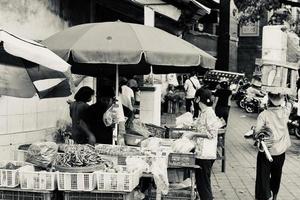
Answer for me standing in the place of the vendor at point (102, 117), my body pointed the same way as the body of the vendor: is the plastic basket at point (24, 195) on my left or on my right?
on my right

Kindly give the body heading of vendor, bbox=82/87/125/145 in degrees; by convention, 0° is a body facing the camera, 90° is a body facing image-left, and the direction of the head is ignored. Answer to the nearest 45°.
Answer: approximately 315°

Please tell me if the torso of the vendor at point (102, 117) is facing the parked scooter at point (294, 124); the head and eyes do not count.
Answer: no

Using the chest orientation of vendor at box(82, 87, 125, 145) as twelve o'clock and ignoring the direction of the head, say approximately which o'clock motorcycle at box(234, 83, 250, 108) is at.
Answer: The motorcycle is roughly at 8 o'clock from the vendor.

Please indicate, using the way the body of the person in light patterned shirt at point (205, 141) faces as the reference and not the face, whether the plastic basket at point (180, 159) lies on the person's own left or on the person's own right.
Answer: on the person's own left

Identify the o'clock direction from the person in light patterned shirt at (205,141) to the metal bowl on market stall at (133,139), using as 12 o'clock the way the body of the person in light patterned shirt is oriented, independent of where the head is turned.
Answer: The metal bowl on market stall is roughly at 12 o'clock from the person in light patterned shirt.

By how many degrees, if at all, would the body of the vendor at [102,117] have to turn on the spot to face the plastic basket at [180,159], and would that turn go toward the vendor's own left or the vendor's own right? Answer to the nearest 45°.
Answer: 0° — they already face it

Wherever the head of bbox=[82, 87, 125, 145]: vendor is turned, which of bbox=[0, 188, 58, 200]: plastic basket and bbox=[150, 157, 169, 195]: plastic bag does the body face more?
the plastic bag

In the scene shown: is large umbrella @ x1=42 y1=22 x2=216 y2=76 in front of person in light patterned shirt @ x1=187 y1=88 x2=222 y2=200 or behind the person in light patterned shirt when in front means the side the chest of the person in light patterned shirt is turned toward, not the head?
in front

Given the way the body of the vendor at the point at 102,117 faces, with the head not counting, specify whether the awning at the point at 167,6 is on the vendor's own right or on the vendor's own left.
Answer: on the vendor's own left

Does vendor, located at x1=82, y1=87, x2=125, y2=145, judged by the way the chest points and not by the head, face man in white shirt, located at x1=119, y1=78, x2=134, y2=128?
no

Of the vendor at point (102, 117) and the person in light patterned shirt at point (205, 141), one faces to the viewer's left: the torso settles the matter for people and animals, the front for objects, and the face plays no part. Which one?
the person in light patterned shirt

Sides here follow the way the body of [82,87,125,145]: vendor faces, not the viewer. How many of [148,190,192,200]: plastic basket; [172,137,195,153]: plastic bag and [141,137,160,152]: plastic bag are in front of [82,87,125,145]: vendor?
3

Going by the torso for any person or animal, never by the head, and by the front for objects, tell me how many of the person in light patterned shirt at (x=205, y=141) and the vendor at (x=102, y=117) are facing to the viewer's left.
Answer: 1

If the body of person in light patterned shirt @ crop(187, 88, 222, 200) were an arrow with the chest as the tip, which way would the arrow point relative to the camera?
to the viewer's left
